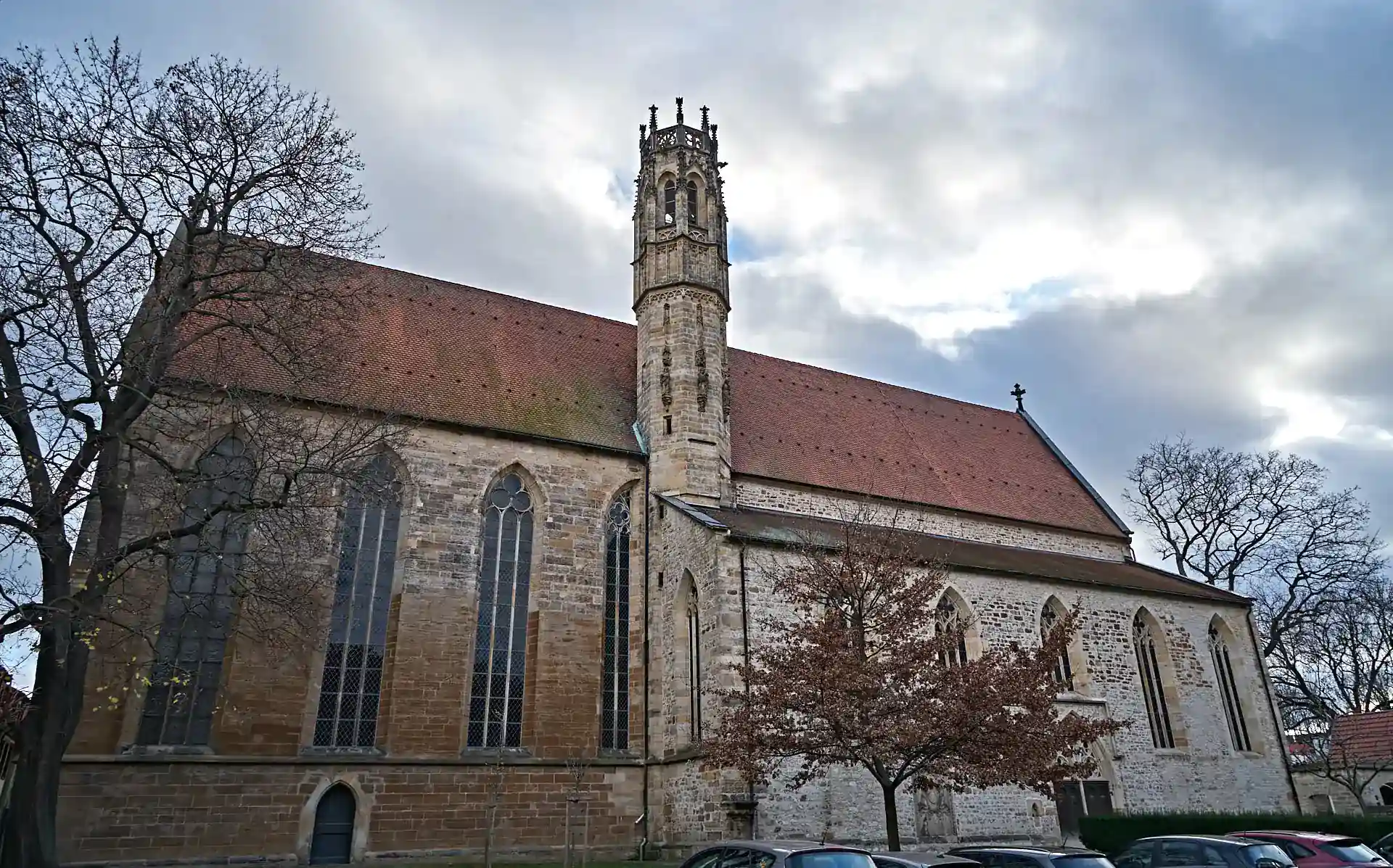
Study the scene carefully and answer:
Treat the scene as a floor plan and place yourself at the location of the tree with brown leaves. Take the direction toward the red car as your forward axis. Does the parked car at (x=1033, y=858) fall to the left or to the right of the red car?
right

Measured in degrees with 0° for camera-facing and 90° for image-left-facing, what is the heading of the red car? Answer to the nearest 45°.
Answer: approximately 135°

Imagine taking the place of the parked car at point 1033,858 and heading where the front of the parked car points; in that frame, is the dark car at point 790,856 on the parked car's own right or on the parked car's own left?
on the parked car's own left

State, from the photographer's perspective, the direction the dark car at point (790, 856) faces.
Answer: facing away from the viewer and to the left of the viewer

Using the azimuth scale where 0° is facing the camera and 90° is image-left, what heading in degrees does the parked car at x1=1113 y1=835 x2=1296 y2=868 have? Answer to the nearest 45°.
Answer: approximately 135°

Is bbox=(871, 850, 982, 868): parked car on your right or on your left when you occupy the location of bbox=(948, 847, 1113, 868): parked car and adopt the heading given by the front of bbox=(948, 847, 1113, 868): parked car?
on your left

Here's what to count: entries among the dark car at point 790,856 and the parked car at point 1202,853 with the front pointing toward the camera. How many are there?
0
